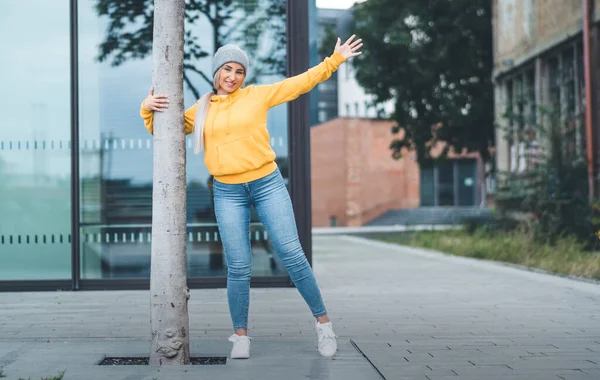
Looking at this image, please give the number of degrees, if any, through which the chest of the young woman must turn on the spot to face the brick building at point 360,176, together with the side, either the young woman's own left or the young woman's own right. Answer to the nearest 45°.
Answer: approximately 180°

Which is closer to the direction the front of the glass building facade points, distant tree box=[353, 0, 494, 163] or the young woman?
the young woman

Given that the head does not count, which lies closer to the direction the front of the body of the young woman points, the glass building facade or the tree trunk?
the tree trunk

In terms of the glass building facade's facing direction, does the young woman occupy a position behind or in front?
in front

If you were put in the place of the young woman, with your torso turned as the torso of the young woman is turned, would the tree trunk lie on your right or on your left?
on your right

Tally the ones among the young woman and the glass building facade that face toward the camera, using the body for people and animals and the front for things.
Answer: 2

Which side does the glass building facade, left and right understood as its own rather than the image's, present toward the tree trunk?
front

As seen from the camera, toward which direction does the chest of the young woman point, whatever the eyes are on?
toward the camera

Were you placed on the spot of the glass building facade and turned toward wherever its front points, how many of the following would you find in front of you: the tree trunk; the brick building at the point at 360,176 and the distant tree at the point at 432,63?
1
